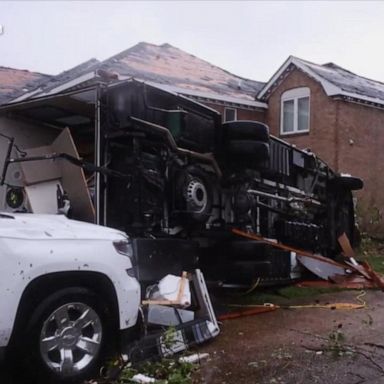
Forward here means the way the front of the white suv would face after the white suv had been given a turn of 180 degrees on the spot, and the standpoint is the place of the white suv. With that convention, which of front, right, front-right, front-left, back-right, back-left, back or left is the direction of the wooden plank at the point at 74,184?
right

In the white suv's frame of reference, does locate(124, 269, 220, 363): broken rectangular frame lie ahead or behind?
ahead

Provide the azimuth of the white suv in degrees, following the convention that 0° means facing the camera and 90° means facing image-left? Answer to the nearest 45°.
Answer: approximately 270°

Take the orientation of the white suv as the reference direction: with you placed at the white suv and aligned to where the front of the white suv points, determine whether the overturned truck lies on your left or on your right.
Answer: on your left

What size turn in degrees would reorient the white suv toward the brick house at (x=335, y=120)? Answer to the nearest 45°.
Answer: approximately 45° to its left

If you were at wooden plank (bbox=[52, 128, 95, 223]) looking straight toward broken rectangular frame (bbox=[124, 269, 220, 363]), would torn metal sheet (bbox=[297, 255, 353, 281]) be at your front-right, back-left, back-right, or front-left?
front-left
